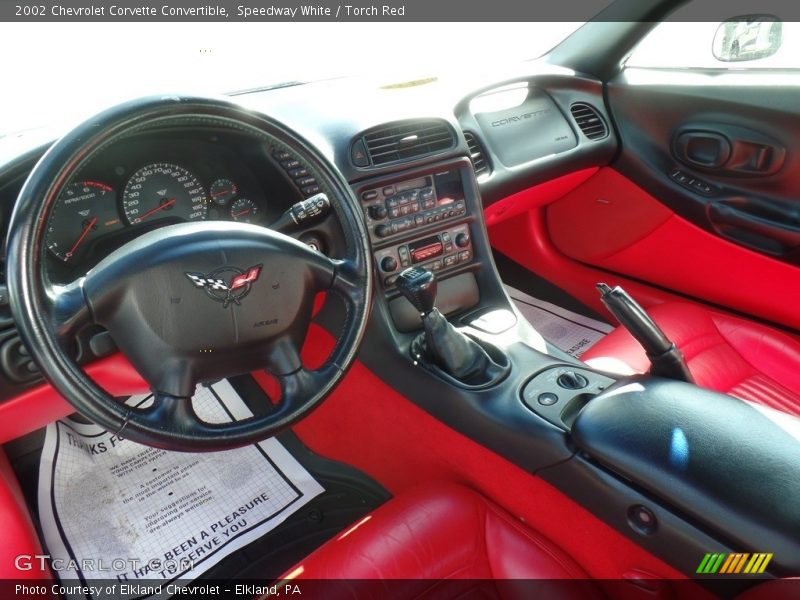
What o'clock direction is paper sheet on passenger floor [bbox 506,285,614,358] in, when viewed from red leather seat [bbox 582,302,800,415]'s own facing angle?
The paper sheet on passenger floor is roughly at 12 o'clock from the red leather seat.

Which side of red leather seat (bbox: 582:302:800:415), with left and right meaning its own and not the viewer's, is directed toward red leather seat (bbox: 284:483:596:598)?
left

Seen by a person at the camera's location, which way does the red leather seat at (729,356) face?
facing away from the viewer and to the left of the viewer

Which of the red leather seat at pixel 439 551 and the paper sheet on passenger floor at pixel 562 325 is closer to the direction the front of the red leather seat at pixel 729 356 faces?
the paper sheet on passenger floor

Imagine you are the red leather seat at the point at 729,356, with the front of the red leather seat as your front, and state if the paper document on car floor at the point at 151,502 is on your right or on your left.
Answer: on your left
